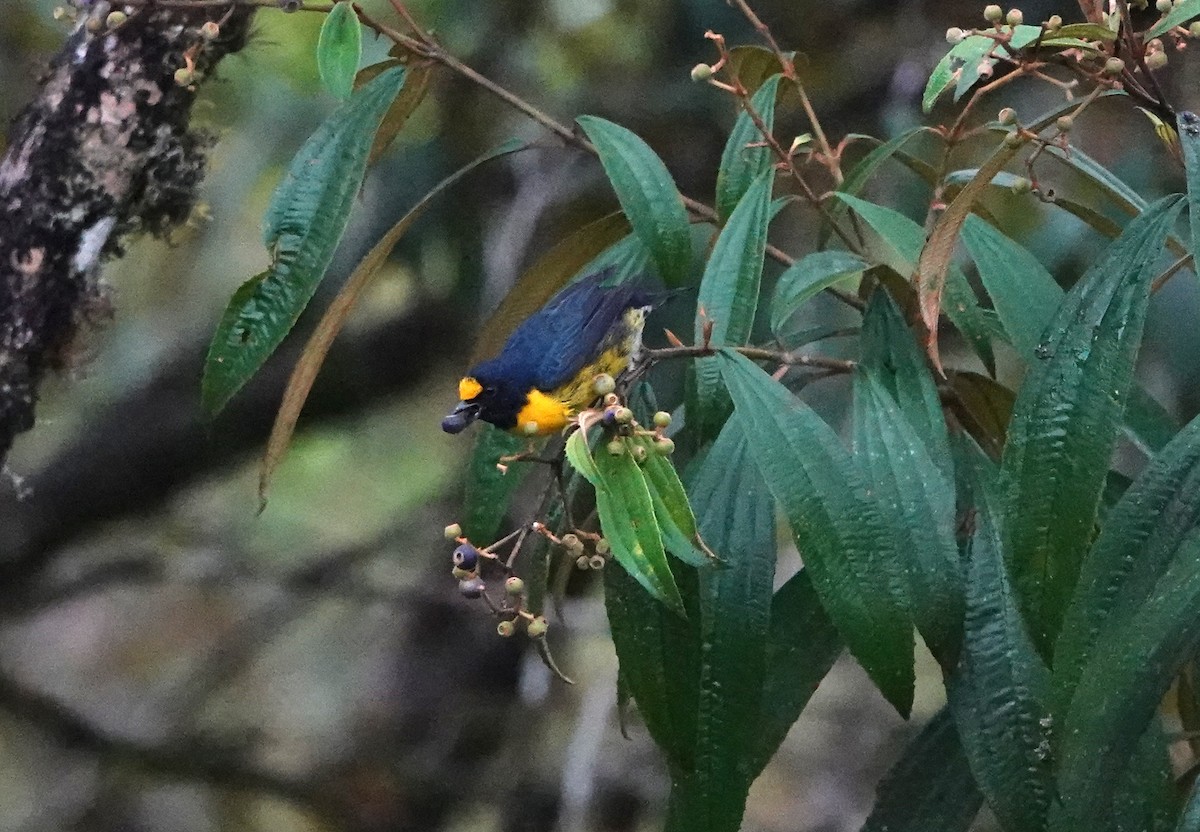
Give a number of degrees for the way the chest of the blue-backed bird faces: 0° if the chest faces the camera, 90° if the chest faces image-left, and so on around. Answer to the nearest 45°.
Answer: approximately 90°
